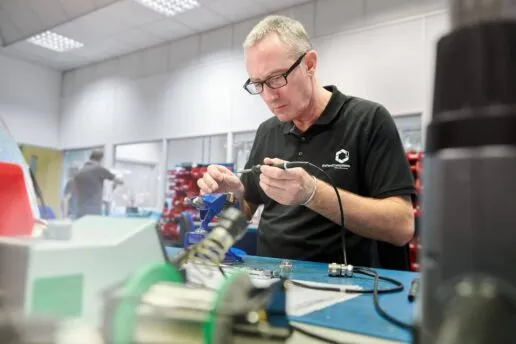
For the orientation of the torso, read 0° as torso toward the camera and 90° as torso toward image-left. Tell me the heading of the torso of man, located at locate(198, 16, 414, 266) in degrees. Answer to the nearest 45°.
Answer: approximately 45°

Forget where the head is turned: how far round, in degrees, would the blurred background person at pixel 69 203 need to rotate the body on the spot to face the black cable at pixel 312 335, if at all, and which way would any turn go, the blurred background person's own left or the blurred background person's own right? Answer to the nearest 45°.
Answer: approximately 90° to the blurred background person's own right

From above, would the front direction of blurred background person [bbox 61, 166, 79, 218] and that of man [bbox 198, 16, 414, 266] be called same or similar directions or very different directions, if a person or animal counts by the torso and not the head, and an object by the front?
very different directions

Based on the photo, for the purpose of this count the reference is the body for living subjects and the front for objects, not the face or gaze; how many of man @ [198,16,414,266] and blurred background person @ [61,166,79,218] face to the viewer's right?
1

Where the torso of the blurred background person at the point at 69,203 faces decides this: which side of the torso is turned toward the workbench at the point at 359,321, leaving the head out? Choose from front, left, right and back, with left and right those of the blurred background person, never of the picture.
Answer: right

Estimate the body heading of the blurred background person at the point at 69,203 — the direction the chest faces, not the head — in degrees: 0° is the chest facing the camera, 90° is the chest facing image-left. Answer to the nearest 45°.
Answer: approximately 270°
